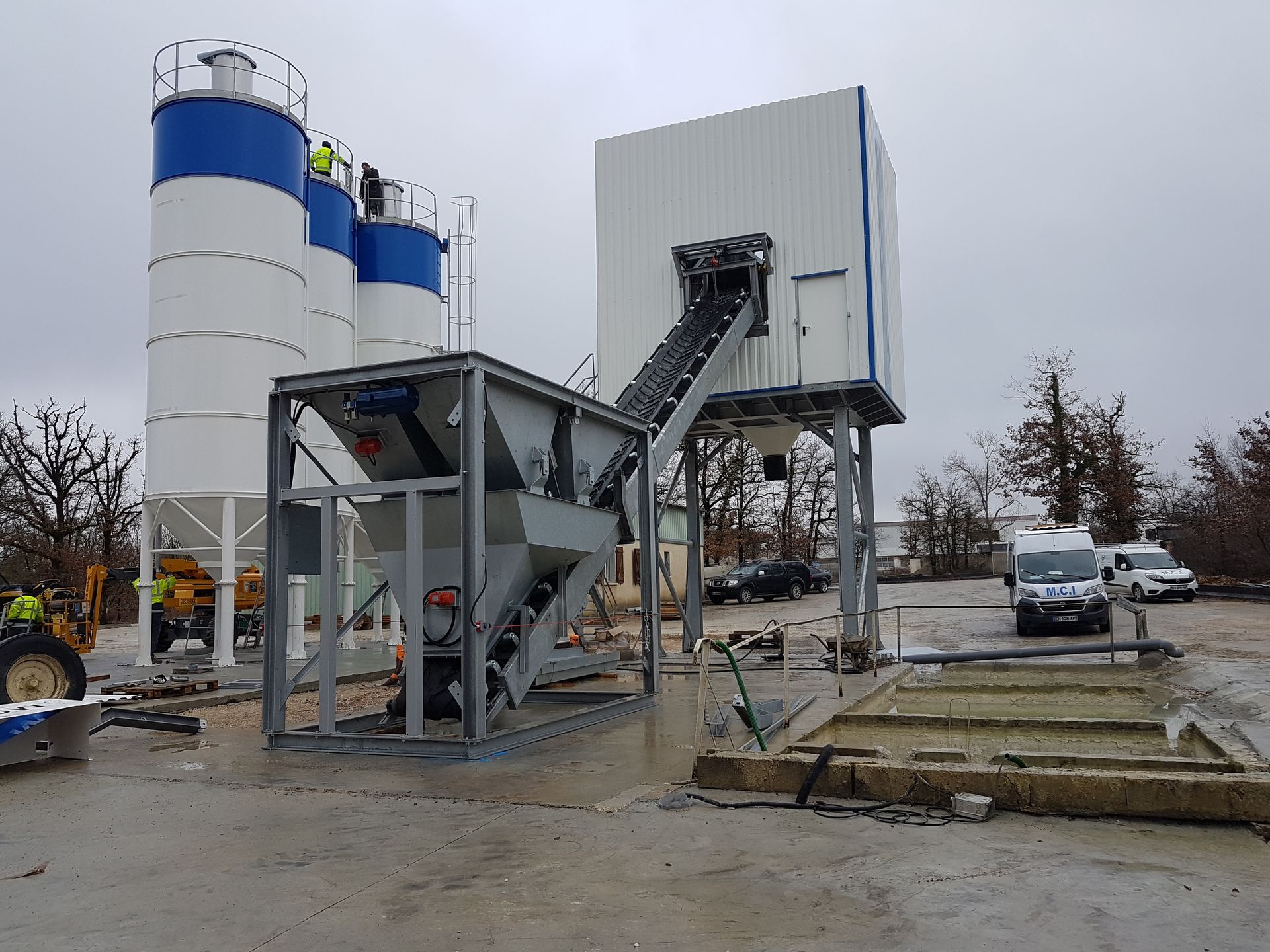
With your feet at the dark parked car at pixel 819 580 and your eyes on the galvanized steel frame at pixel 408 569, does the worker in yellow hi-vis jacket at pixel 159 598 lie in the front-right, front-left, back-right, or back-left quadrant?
front-right

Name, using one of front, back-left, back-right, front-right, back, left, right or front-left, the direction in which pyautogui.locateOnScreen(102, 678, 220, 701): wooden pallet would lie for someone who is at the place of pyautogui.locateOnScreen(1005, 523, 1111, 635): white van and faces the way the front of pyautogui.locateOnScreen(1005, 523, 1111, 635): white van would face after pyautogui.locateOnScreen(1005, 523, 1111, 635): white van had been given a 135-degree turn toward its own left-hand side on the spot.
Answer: back

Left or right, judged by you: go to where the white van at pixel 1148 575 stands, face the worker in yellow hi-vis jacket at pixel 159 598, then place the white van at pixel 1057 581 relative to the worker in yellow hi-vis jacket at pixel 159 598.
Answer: left

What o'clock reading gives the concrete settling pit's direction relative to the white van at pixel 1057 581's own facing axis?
The concrete settling pit is roughly at 12 o'clock from the white van.

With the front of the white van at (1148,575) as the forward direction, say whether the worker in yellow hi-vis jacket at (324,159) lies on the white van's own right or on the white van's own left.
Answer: on the white van's own right

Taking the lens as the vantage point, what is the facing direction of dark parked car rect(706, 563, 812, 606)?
facing the viewer and to the left of the viewer

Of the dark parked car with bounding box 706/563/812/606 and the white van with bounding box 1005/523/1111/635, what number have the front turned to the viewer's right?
0

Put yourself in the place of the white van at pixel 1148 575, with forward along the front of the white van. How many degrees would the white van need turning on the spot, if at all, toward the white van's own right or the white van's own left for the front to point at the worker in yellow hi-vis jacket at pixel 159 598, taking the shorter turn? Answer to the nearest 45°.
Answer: approximately 90° to the white van's own right

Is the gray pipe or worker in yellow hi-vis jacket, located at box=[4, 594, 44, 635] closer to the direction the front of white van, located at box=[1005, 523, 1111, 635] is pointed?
the gray pipe

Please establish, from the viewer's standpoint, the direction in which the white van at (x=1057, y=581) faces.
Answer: facing the viewer

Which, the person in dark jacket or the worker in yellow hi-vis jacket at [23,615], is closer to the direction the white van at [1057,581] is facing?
the worker in yellow hi-vis jacket

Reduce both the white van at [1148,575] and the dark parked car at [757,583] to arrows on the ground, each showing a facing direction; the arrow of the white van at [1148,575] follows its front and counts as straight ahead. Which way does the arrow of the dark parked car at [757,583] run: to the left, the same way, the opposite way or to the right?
to the right

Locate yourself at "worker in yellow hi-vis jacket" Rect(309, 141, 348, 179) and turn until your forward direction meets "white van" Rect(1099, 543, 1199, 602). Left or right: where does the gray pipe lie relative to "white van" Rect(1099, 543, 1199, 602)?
right

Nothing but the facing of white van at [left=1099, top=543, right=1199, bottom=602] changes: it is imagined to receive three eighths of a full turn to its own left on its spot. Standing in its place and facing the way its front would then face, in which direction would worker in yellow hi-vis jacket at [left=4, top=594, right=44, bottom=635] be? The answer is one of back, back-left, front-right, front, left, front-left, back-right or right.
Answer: back-left

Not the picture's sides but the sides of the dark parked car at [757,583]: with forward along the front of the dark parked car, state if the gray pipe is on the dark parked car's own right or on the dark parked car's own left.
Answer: on the dark parked car's own left

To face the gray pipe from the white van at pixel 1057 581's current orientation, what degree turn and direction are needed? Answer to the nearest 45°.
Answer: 0° — it already faces it

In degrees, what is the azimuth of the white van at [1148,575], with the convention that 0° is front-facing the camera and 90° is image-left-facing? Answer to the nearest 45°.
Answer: approximately 315°

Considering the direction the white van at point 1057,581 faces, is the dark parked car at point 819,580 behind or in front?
behind

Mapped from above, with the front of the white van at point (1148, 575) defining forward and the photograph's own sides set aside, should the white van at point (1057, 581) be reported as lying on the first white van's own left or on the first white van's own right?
on the first white van's own right

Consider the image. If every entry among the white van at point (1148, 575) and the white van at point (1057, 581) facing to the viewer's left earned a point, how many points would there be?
0

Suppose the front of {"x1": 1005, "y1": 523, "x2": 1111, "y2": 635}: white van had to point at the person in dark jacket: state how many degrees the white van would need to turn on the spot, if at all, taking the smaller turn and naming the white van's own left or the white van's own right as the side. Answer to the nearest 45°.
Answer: approximately 90° to the white van's own right

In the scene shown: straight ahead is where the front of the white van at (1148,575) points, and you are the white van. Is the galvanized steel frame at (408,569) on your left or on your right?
on your right

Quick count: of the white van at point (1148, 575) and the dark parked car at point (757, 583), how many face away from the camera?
0
